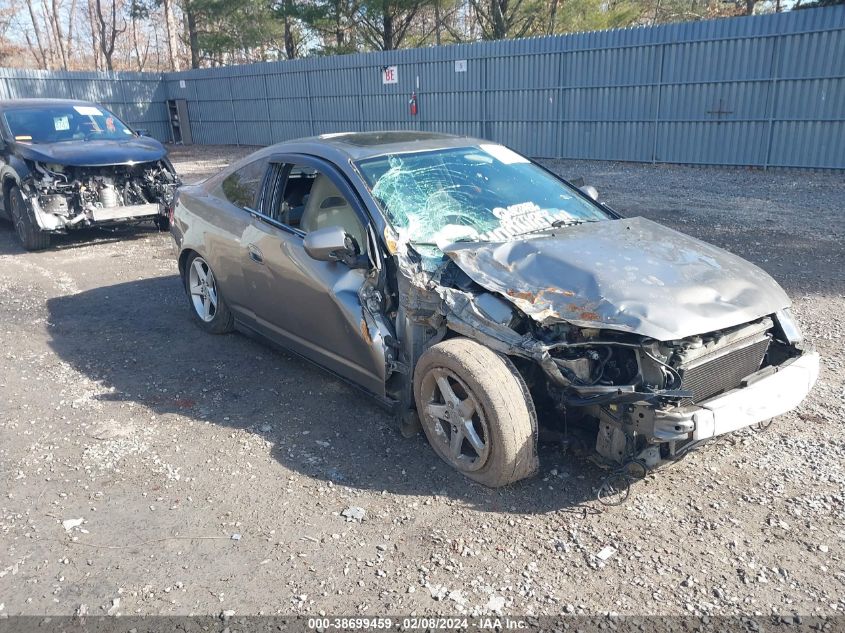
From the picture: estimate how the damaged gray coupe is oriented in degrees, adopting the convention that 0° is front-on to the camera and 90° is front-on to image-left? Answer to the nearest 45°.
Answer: approximately 315°

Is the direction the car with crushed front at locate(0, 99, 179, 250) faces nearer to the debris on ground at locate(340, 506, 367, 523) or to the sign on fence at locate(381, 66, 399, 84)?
the debris on ground

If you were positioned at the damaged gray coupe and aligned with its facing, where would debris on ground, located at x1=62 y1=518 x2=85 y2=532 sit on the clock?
The debris on ground is roughly at 4 o'clock from the damaged gray coupe.

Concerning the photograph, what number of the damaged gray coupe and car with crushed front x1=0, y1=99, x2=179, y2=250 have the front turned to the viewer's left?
0

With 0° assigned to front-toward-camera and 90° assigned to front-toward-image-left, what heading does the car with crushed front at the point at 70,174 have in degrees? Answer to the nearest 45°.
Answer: approximately 315°

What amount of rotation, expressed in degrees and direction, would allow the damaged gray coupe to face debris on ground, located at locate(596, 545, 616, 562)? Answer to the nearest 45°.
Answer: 0° — it already faces it

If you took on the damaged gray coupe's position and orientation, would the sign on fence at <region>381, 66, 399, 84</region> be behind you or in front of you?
behind

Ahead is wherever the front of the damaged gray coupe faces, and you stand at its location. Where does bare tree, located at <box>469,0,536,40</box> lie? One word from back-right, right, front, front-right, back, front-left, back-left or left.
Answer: back-left

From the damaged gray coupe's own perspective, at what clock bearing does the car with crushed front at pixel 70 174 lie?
The car with crushed front is roughly at 6 o'clock from the damaged gray coupe.

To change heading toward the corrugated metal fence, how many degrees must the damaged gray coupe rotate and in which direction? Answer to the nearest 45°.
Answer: approximately 135° to its left

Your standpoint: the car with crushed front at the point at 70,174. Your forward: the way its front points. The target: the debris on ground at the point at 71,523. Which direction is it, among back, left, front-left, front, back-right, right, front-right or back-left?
front-right

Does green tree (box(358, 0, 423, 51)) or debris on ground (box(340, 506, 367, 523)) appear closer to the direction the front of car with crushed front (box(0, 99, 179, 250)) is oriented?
the debris on ground

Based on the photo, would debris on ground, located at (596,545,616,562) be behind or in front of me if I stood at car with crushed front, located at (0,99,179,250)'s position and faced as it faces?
in front

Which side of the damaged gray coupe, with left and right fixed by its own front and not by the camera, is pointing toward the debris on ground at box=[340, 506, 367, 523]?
right

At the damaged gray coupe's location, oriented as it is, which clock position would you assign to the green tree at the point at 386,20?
The green tree is roughly at 7 o'clock from the damaged gray coupe.
